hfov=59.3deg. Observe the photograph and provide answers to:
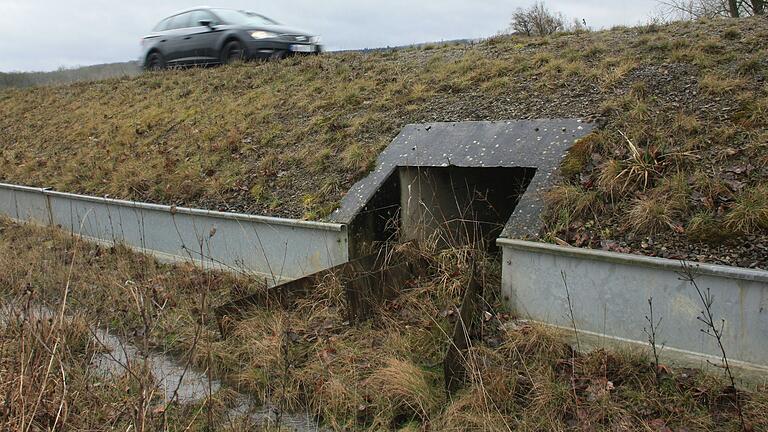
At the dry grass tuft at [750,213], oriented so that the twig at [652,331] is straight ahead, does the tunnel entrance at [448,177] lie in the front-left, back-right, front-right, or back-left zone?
front-right

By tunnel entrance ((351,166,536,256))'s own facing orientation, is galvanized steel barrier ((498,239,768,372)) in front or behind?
in front

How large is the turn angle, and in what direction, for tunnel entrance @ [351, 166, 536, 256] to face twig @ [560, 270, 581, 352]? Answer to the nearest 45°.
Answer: approximately 45° to its left

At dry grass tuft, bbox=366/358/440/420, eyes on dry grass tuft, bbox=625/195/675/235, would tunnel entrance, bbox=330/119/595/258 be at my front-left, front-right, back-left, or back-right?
front-left

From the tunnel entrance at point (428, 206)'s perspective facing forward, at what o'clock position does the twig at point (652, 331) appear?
The twig is roughly at 11 o'clock from the tunnel entrance.

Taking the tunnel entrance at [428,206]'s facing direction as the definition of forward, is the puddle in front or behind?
in front

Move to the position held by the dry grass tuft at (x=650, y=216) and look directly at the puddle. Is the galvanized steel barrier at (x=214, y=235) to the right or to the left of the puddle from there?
right

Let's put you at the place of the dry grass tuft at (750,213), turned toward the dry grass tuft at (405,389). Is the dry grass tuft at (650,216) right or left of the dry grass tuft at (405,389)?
right

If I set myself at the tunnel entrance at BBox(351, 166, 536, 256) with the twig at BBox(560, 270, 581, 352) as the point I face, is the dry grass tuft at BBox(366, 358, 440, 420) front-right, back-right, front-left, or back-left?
front-right

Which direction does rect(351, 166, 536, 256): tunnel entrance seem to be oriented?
toward the camera

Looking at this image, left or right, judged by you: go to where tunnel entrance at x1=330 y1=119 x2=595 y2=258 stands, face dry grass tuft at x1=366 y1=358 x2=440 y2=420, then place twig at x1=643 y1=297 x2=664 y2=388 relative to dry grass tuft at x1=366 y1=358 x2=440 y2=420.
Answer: left

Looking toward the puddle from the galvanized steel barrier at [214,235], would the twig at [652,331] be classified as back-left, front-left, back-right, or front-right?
front-left

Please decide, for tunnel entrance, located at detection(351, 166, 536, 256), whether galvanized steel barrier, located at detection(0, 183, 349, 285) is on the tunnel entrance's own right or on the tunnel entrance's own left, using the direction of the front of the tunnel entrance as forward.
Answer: on the tunnel entrance's own right
